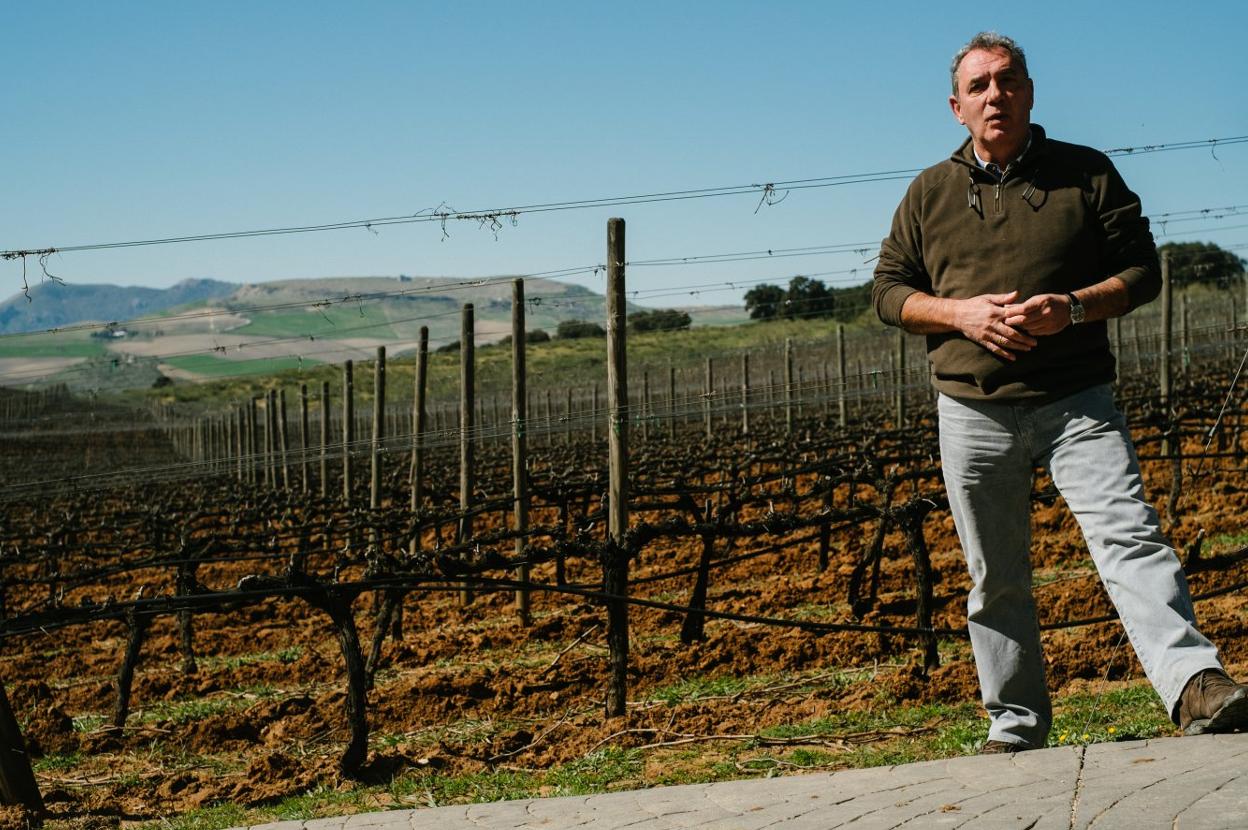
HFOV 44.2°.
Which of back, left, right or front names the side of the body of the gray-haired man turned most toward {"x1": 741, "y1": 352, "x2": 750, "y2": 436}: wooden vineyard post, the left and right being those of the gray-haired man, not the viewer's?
back

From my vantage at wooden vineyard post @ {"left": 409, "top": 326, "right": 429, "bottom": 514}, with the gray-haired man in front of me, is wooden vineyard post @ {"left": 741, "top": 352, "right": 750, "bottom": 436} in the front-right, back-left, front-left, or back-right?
back-left

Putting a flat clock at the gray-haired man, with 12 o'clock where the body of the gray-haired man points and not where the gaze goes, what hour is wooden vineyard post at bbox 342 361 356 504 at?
The wooden vineyard post is roughly at 5 o'clock from the gray-haired man.

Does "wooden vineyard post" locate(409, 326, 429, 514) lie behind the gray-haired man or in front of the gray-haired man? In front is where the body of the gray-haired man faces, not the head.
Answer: behind

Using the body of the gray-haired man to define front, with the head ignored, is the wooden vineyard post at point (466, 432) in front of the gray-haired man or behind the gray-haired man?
behind

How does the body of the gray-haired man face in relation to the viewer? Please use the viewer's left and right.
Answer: facing the viewer

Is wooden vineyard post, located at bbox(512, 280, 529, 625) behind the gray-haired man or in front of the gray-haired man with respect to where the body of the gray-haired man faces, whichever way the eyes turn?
behind
